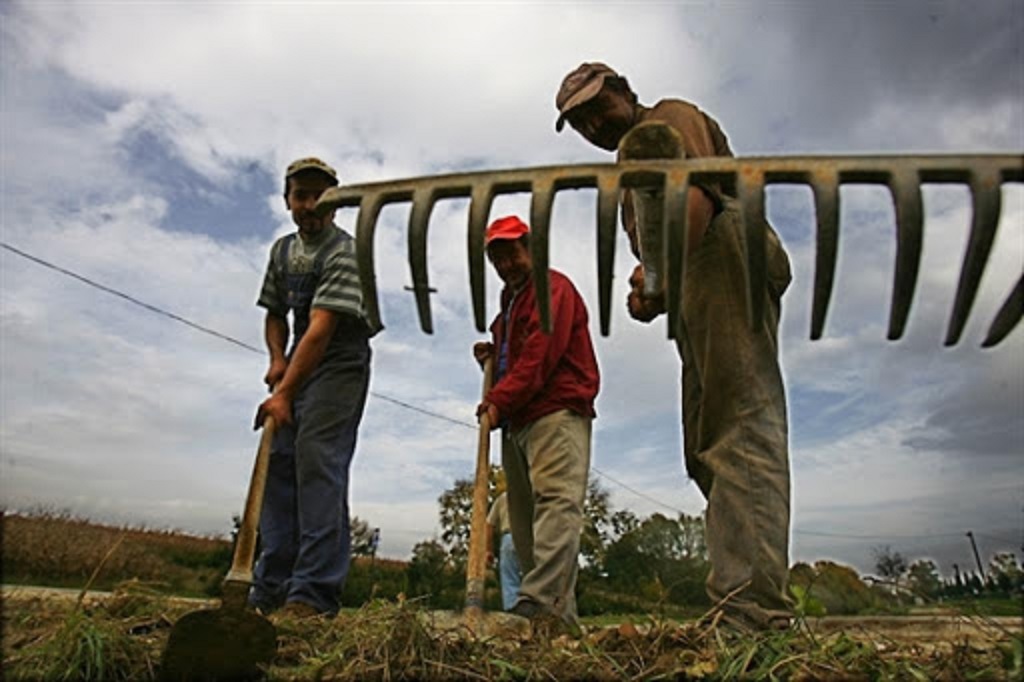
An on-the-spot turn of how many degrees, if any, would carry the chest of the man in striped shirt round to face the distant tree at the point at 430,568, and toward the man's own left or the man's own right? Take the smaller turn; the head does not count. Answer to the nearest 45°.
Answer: approximately 135° to the man's own right

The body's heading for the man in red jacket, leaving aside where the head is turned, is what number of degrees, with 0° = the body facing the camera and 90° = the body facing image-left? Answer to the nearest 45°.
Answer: approximately 45°

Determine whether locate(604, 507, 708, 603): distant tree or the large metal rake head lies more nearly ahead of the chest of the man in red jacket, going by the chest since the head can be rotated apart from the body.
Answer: the large metal rake head

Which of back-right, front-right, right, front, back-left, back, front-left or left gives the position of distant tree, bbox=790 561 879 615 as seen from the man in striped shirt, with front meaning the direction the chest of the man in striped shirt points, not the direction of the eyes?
back

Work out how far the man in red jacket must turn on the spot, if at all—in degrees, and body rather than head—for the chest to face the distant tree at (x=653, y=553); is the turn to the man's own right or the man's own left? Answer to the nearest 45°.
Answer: approximately 135° to the man's own right

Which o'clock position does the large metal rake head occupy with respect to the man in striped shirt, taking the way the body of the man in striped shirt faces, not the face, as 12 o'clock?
The large metal rake head is roughly at 10 o'clock from the man in striped shirt.

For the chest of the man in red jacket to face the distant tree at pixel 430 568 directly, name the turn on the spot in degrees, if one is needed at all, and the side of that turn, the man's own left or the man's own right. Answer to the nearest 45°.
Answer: approximately 135° to the man's own right

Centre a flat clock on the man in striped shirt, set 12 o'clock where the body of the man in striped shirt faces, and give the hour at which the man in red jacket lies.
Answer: The man in red jacket is roughly at 8 o'clock from the man in striped shirt.

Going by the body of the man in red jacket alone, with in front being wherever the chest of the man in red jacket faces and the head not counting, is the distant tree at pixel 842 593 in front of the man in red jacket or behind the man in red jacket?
behind

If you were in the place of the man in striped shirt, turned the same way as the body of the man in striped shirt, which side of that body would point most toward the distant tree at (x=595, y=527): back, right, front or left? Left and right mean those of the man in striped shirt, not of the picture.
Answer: back
